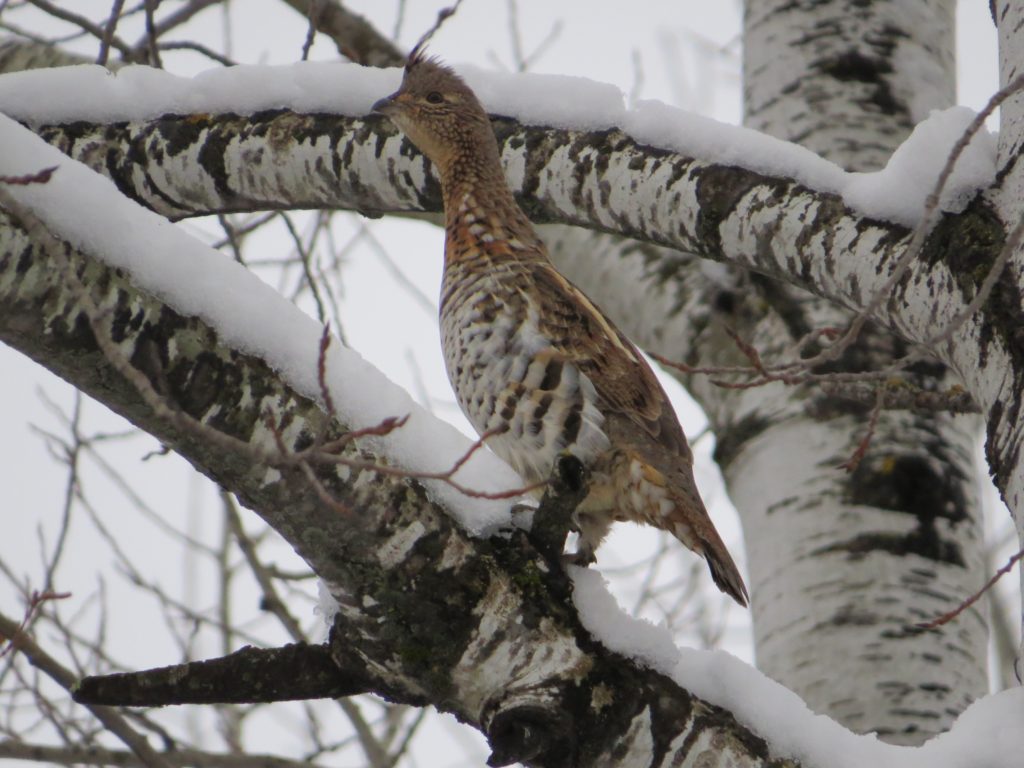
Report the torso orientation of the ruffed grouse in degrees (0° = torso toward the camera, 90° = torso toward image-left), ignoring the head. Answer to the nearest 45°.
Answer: approximately 90°

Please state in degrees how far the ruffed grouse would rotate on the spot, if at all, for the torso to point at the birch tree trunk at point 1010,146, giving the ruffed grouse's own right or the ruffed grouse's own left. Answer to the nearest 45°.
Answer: approximately 135° to the ruffed grouse's own left

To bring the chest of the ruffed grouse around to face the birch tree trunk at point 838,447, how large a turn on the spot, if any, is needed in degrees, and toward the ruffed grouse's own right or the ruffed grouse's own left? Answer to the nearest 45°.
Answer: approximately 135° to the ruffed grouse's own right
